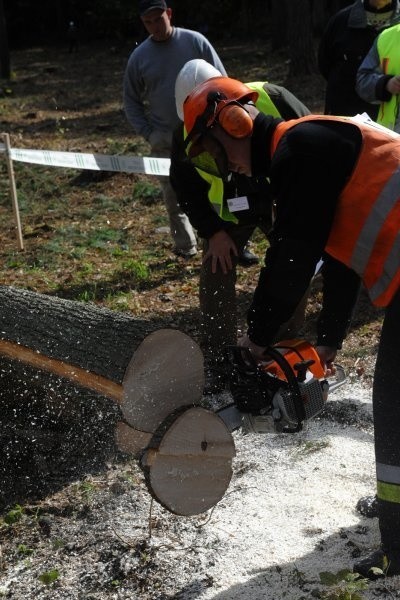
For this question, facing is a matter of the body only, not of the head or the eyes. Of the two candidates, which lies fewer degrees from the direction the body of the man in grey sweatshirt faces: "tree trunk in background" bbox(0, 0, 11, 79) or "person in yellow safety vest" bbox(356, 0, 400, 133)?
the person in yellow safety vest

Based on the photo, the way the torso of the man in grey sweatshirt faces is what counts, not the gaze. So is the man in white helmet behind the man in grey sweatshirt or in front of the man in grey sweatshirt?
in front

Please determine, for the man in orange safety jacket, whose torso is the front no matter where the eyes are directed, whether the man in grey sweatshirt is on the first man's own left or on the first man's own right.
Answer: on the first man's own right

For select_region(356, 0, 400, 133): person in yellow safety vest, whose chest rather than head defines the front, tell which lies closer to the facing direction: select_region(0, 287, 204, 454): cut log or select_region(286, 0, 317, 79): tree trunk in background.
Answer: the cut log

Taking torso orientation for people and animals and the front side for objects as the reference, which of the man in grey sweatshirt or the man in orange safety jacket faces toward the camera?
the man in grey sweatshirt

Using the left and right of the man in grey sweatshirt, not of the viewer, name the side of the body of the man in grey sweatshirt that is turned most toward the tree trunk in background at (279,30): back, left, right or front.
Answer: back

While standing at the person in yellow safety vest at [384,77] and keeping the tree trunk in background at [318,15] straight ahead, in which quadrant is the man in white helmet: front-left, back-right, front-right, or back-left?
back-left

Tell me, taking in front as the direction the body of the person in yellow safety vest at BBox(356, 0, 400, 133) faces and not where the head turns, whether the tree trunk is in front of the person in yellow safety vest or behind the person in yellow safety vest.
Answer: in front

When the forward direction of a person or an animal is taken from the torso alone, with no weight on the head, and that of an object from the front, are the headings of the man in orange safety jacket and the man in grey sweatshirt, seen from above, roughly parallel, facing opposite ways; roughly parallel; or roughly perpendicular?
roughly perpendicular

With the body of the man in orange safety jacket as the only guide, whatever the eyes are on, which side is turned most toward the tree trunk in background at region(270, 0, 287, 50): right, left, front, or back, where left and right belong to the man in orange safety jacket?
right

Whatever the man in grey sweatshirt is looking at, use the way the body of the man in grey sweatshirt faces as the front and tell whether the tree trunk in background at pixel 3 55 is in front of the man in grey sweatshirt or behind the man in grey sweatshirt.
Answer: behind

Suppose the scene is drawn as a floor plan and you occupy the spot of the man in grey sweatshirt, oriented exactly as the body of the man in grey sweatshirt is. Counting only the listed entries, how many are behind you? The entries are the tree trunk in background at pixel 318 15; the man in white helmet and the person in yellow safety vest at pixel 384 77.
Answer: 1

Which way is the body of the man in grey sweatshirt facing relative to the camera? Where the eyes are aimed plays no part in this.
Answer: toward the camera

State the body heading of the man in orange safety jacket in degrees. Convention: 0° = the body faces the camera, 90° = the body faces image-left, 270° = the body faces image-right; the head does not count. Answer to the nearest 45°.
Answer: approximately 90°
